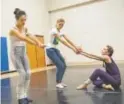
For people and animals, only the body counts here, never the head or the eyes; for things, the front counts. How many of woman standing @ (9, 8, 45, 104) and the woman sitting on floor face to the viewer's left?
1

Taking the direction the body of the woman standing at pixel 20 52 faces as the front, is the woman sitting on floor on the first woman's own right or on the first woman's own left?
on the first woman's own left

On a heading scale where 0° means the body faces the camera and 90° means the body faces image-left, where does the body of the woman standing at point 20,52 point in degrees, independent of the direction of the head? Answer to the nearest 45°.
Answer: approximately 315°

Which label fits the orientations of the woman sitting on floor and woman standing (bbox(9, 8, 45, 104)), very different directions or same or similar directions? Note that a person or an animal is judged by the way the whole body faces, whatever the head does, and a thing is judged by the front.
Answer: very different directions

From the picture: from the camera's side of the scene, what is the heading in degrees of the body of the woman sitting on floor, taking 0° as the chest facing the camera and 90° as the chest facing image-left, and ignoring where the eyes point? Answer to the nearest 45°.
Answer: approximately 90°
